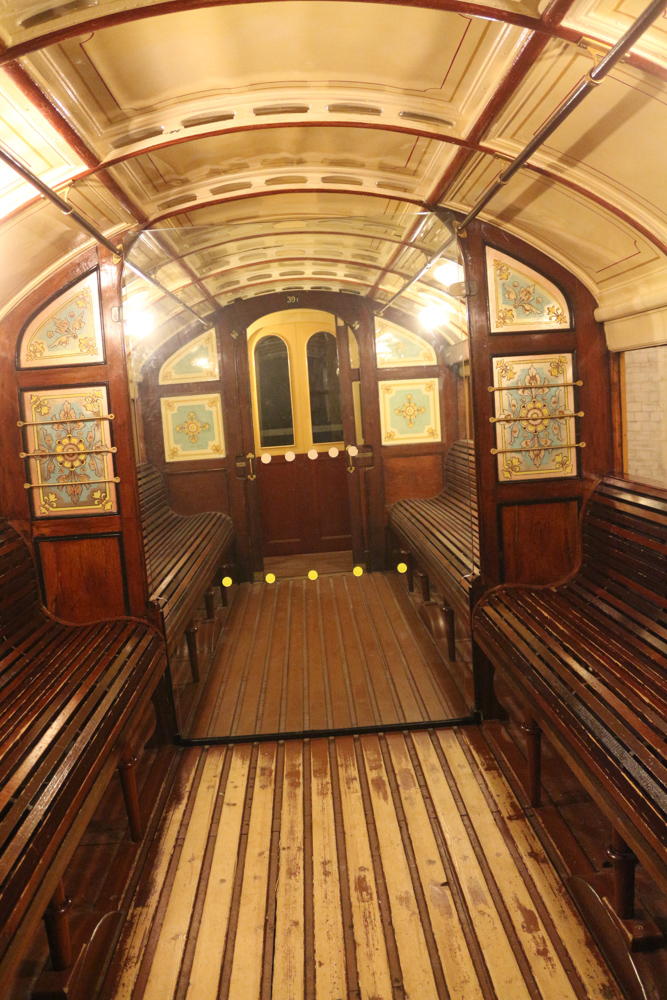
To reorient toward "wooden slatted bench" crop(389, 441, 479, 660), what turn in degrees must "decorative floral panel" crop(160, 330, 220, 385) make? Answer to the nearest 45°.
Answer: approximately 45° to its left

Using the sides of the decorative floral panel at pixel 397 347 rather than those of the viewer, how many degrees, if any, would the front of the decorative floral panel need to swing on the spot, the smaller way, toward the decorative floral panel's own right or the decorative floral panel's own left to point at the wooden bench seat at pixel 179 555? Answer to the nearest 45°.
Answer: approximately 45° to the decorative floral panel's own right

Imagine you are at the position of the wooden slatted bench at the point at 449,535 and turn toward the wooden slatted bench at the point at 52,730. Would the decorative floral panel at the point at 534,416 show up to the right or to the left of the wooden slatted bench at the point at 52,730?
left

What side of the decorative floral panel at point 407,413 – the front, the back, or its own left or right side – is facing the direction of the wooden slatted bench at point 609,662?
front

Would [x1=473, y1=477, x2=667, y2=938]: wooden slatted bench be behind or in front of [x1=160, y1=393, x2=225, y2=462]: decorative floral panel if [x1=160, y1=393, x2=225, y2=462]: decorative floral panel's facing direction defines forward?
in front

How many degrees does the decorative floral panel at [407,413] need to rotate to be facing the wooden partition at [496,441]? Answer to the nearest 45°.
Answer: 0° — it already faces it
